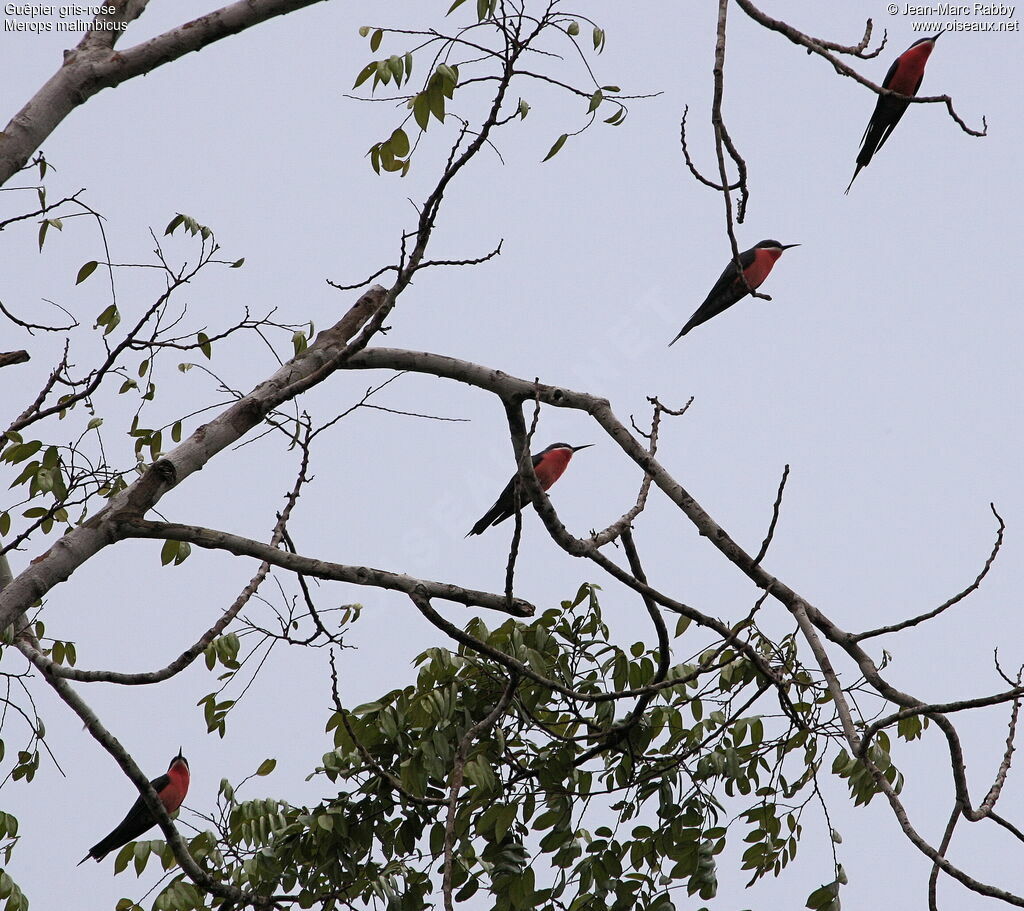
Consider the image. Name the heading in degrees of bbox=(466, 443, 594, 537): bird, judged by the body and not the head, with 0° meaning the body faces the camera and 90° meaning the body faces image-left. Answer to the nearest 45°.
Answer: approximately 270°
